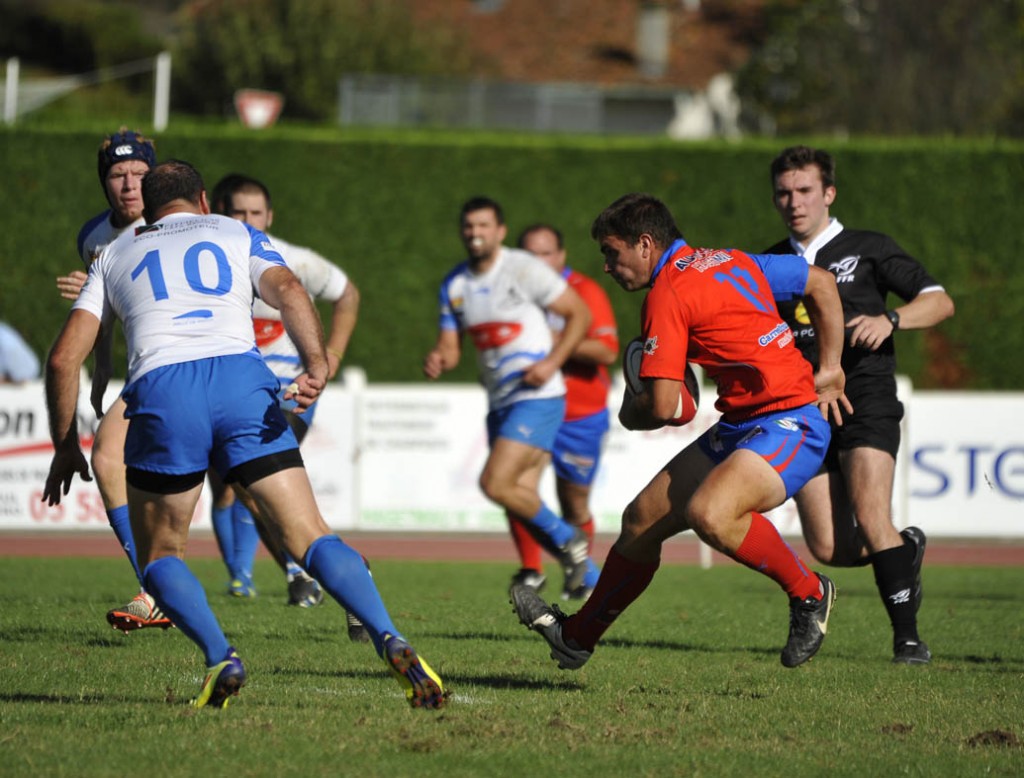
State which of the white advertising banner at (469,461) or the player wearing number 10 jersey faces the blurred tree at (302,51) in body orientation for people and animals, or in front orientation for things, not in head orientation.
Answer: the player wearing number 10 jersey

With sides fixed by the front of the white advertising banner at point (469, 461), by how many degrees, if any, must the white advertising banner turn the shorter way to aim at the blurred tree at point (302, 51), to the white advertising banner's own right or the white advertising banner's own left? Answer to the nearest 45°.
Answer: approximately 180°

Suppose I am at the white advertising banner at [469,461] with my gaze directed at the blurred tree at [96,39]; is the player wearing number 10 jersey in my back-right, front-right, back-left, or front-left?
back-left

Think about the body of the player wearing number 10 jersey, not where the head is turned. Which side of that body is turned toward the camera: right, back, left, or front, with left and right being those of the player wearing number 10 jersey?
back

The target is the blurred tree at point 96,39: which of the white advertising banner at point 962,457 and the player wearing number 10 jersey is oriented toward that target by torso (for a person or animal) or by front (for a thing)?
the player wearing number 10 jersey

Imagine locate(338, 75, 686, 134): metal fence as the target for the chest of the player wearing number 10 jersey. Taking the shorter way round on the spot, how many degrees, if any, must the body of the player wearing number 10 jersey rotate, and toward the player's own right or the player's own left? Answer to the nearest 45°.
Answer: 0° — they already face it

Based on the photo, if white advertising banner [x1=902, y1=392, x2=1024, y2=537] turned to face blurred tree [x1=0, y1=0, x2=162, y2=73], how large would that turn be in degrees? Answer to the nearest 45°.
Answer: approximately 135° to its right

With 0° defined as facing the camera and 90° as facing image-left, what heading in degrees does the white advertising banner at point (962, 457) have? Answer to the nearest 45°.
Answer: approximately 0°

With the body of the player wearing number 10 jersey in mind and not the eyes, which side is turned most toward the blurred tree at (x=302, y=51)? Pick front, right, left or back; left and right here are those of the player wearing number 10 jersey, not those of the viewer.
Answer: front

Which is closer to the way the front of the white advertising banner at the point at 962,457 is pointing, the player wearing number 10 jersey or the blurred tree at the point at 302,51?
the player wearing number 10 jersey

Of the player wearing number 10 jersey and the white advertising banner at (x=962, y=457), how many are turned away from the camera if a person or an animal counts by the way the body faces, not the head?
1

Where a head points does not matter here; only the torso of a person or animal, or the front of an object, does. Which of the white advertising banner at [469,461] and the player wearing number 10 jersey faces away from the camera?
the player wearing number 10 jersey

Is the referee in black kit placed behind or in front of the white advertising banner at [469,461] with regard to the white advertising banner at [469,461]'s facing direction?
in front

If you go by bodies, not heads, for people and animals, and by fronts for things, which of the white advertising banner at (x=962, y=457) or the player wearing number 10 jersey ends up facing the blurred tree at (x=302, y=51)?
the player wearing number 10 jersey

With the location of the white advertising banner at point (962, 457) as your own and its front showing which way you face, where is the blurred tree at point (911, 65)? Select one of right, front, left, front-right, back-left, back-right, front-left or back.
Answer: back

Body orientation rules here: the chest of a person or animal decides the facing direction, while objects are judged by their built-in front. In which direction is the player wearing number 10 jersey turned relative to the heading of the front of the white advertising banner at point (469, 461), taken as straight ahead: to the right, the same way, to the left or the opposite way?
the opposite way
